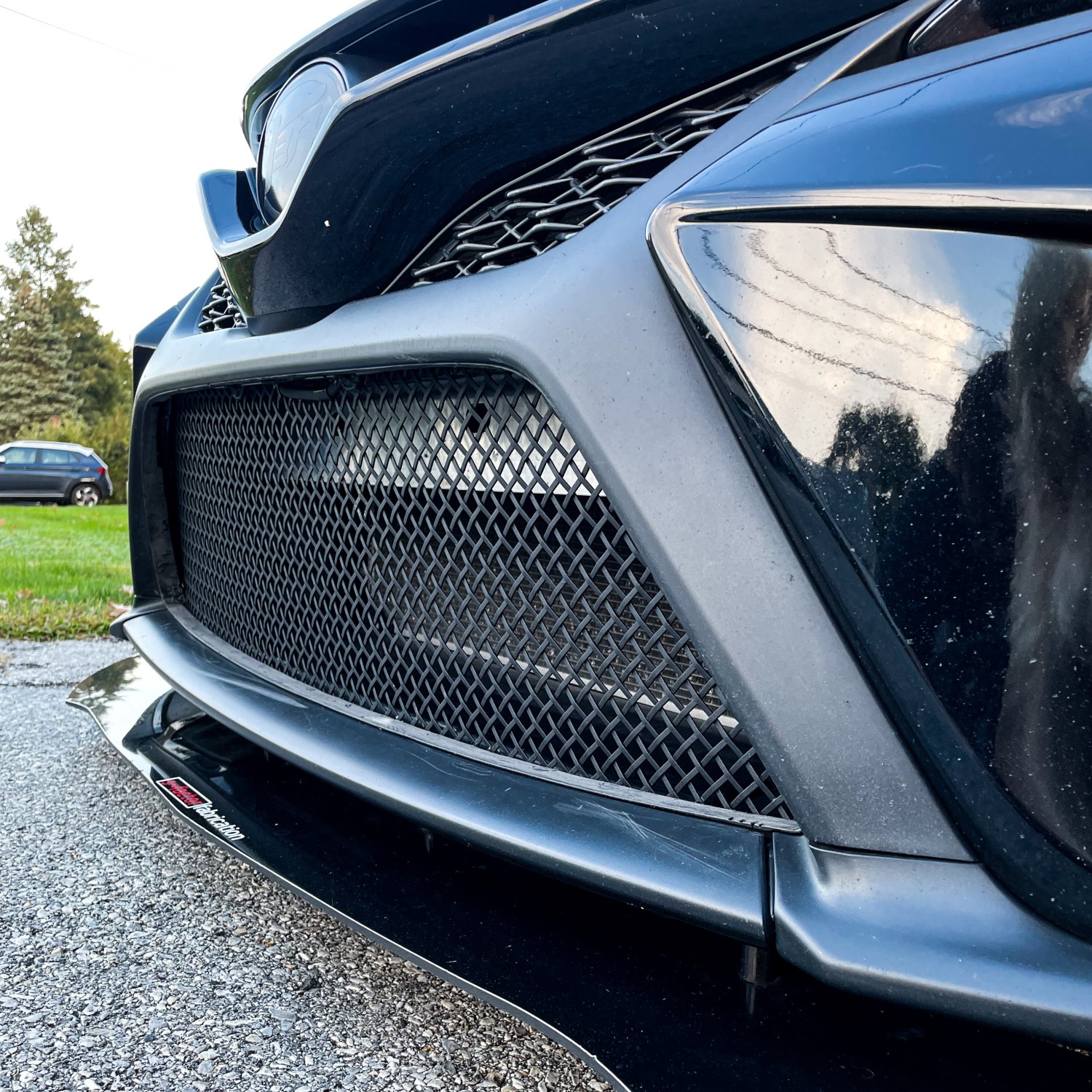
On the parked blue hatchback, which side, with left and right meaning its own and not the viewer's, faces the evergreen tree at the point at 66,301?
right

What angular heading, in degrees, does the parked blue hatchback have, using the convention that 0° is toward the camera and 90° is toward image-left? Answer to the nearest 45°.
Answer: approximately 90°

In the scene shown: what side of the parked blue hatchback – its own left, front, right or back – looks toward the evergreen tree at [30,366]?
right
